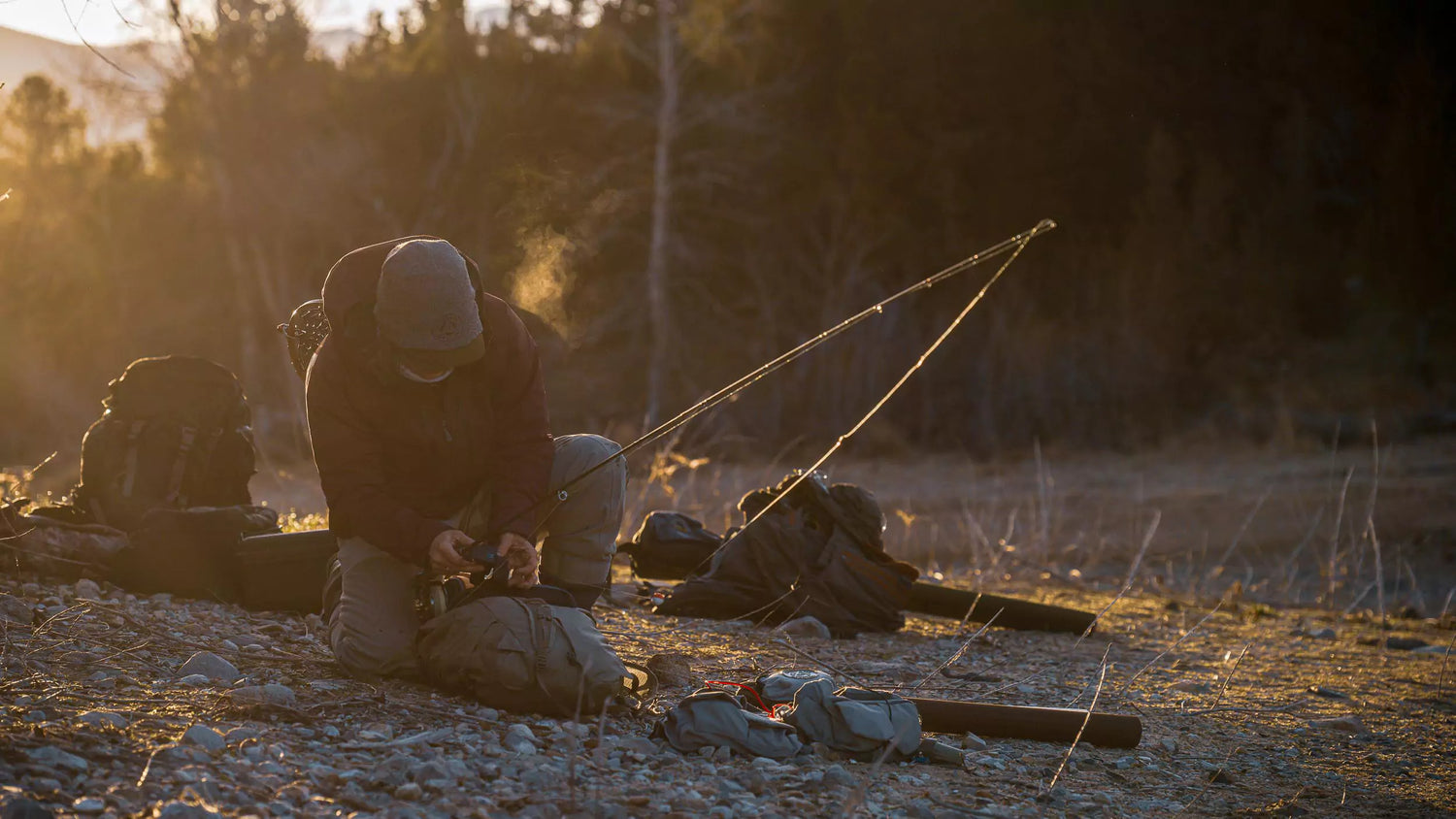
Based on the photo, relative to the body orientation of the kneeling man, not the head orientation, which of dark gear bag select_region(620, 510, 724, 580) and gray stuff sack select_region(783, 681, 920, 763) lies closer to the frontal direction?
the gray stuff sack

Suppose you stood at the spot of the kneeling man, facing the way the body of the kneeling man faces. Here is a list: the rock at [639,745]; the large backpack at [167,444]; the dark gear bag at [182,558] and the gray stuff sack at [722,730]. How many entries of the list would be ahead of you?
2

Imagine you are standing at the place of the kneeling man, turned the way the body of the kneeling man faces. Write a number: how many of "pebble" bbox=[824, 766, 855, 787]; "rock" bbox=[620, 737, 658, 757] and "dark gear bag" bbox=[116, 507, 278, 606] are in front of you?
2

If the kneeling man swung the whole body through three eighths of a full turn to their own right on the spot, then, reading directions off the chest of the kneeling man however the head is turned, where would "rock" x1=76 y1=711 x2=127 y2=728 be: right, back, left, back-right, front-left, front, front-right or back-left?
front-left

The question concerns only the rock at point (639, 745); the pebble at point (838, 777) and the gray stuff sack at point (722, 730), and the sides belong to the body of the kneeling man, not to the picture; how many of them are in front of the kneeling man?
3

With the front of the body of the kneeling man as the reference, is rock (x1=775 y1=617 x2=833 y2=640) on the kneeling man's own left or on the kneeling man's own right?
on the kneeling man's own left

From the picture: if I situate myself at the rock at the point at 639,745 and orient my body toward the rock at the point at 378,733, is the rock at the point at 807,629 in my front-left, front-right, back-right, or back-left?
back-right

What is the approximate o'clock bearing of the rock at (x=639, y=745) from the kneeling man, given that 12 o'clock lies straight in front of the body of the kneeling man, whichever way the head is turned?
The rock is roughly at 12 o'clock from the kneeling man.

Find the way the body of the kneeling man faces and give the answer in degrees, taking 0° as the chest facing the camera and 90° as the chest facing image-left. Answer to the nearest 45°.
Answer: approximately 315°

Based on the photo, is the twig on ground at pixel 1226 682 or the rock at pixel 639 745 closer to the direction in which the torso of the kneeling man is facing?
the rock

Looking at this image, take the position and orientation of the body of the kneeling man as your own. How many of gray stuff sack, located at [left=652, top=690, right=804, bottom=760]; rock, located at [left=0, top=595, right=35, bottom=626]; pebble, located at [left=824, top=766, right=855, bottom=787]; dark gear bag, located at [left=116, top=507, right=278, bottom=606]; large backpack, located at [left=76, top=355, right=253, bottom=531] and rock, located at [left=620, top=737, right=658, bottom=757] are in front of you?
3

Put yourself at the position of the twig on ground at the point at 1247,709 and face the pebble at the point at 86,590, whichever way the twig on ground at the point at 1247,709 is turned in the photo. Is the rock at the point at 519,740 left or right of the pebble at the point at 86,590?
left
